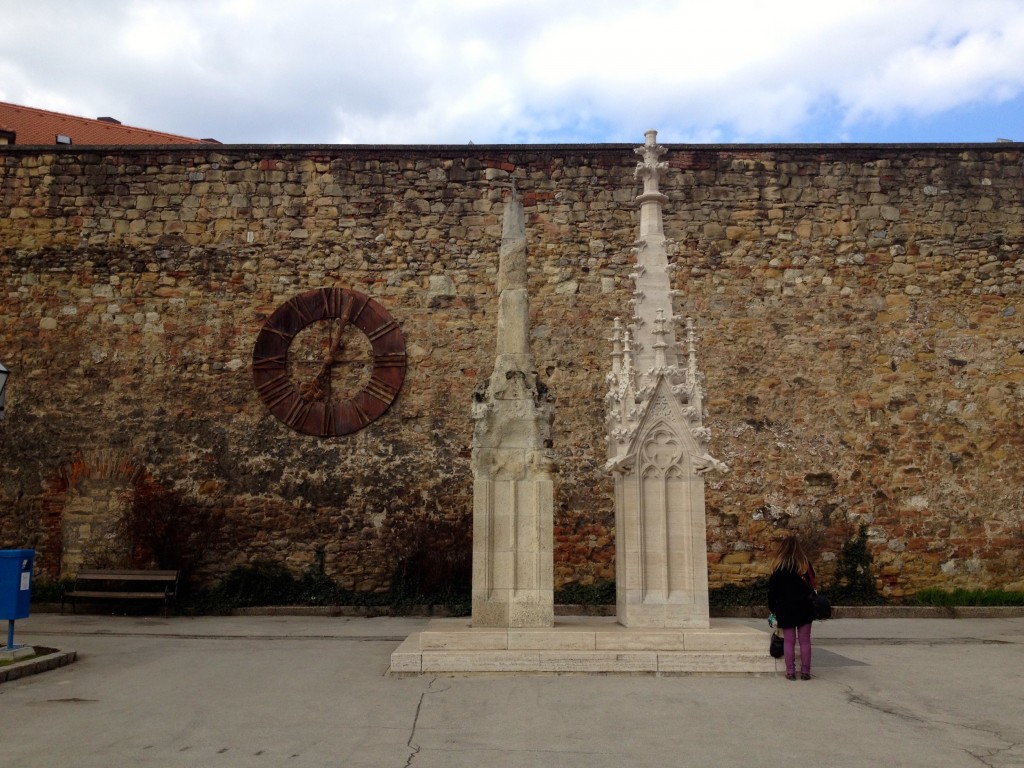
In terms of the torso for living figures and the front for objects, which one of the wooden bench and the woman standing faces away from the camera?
the woman standing

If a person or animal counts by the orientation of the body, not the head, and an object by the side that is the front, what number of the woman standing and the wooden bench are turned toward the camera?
1

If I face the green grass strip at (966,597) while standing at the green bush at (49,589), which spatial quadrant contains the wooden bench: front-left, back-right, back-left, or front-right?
front-right

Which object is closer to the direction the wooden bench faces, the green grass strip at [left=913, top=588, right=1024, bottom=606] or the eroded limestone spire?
the eroded limestone spire

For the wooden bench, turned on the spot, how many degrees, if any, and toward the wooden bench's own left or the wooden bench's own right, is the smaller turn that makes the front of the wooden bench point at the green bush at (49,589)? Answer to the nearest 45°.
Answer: approximately 135° to the wooden bench's own right

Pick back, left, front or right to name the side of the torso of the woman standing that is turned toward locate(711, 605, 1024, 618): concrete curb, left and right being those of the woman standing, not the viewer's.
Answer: front

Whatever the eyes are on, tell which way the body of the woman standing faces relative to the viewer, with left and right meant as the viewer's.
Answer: facing away from the viewer

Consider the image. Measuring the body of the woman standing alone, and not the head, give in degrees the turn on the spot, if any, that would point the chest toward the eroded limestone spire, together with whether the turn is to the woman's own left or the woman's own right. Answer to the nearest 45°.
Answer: approximately 90° to the woman's own left

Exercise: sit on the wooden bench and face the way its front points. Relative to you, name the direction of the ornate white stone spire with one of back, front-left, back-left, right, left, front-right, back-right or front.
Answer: front-left

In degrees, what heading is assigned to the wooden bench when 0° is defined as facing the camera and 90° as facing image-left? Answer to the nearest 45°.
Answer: approximately 0°

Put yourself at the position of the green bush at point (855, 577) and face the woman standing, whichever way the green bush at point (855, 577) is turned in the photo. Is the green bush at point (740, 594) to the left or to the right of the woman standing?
right

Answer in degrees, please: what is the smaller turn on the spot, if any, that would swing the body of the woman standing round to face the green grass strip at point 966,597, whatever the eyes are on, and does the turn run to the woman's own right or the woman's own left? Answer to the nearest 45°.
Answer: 0° — they already face it

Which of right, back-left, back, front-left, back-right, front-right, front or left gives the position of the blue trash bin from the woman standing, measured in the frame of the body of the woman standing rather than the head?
left

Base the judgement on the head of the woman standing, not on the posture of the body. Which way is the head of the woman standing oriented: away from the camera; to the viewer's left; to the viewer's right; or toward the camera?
away from the camera

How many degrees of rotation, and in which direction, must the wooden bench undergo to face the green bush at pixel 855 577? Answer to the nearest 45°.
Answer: approximately 90° to its left

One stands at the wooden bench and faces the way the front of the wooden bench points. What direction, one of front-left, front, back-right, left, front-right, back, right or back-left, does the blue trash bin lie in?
front
